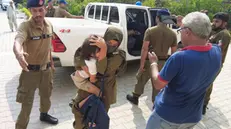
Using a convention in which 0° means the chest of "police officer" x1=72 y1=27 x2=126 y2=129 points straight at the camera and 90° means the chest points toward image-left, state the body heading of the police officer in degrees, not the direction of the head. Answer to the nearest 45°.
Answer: approximately 45°

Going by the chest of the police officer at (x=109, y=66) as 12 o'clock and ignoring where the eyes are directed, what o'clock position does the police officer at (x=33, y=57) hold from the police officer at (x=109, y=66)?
the police officer at (x=33, y=57) is roughly at 3 o'clock from the police officer at (x=109, y=66).

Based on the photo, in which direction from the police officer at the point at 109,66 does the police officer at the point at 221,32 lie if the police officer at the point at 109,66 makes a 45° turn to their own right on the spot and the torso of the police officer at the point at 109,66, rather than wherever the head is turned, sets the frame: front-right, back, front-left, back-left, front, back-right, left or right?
back-right

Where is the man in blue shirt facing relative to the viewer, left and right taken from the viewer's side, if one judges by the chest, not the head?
facing away from the viewer and to the left of the viewer

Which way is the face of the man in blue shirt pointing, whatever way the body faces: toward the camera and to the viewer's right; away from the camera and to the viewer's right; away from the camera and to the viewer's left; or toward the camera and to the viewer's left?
away from the camera and to the viewer's left

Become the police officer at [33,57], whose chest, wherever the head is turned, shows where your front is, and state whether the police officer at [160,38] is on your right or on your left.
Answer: on your left
